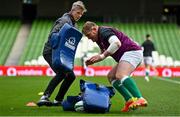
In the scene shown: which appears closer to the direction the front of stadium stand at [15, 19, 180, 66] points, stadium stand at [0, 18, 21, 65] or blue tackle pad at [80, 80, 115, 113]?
the blue tackle pad

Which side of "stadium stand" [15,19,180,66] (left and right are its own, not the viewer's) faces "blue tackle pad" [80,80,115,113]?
front

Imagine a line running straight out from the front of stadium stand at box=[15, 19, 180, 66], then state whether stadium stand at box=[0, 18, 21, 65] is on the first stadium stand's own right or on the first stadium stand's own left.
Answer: on the first stadium stand's own right

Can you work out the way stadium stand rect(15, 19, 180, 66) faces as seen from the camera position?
facing the viewer
